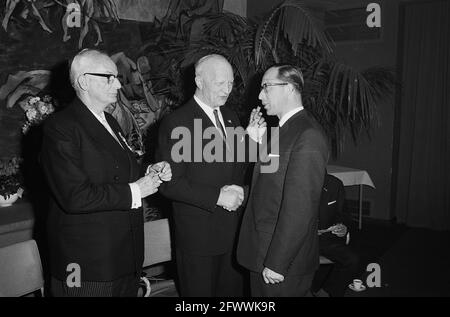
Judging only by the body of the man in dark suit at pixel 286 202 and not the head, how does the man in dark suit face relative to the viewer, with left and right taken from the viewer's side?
facing to the left of the viewer

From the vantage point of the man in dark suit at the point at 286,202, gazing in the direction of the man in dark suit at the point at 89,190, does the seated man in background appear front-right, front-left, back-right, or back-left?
back-right

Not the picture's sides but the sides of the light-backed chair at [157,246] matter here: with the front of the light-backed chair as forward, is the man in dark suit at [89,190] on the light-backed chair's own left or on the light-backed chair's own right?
on the light-backed chair's own right

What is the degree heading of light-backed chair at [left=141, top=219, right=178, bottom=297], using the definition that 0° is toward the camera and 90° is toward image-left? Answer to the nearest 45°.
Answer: approximately 315°

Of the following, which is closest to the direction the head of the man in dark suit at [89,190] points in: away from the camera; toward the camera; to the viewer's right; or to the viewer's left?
to the viewer's right

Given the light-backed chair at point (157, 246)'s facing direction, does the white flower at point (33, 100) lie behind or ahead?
behind

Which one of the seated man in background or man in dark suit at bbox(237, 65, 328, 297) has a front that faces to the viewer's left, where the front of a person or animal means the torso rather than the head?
the man in dark suit

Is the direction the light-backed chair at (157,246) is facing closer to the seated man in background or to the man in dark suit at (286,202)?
the man in dark suit
